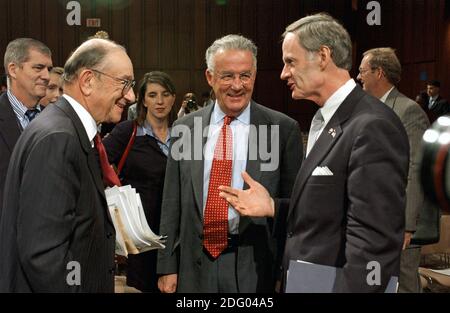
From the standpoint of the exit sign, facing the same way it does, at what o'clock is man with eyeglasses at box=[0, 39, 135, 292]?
The man with eyeglasses is roughly at 12 o'clock from the exit sign.

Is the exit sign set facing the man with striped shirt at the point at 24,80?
yes

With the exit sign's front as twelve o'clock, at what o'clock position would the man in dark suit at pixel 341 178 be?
The man in dark suit is roughly at 12 o'clock from the exit sign.

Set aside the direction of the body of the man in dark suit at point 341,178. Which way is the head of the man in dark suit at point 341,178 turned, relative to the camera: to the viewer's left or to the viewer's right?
to the viewer's left

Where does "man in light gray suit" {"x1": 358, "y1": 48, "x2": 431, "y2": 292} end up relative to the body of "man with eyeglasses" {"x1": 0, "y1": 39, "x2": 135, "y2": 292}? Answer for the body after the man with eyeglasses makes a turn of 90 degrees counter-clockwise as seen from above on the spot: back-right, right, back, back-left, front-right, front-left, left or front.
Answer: front-right

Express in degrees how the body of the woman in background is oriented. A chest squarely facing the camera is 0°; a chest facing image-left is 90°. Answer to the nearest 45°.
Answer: approximately 315°

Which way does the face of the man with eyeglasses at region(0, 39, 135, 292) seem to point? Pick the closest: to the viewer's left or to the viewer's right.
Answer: to the viewer's right

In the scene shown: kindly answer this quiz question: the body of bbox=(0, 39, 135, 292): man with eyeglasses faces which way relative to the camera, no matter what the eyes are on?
to the viewer's right

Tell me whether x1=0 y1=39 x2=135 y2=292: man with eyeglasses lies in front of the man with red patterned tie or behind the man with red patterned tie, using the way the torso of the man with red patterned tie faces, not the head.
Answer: in front

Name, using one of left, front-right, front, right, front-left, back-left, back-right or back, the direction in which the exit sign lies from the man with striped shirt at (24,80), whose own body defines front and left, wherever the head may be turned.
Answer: back-left

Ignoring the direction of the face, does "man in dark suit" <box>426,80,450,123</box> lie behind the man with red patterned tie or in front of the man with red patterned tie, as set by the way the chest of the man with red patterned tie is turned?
behind

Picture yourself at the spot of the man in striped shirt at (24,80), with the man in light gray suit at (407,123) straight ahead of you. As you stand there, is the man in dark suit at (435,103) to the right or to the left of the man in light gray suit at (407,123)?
left

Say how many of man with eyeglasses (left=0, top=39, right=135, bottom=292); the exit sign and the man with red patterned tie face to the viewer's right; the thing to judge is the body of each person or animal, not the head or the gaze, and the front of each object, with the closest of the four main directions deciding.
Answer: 1
